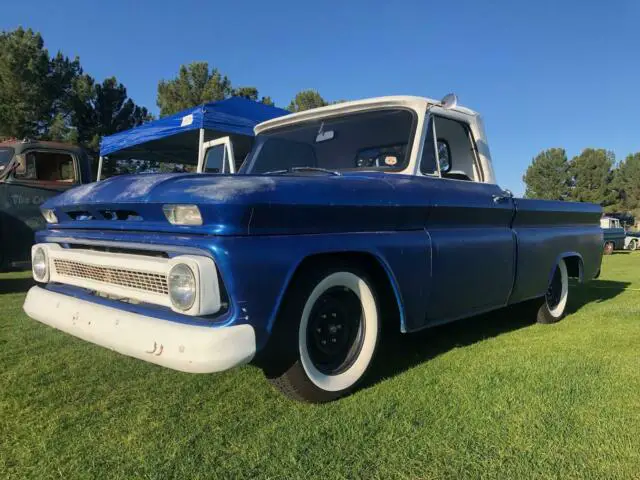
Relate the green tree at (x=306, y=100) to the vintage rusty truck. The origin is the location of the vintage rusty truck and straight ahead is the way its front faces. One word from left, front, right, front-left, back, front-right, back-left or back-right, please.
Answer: back

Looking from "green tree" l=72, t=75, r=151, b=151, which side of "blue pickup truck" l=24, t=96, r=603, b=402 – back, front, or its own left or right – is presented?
right

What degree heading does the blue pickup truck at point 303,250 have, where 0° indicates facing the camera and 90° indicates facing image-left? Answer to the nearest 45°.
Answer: approximately 45°

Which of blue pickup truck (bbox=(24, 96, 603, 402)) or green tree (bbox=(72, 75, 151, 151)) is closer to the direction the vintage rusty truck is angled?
the blue pickup truck

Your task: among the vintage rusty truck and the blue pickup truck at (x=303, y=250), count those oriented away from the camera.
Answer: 0

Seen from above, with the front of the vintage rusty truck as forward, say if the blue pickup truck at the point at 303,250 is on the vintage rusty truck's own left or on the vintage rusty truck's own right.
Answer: on the vintage rusty truck's own left

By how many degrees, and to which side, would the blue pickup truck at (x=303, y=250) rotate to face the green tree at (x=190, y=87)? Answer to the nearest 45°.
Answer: approximately 135° to its right

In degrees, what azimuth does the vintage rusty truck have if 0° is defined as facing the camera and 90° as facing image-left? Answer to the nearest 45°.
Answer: approximately 45°

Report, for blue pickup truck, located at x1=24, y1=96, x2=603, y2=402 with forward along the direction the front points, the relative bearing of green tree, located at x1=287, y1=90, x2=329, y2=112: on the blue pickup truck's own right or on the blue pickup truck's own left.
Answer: on the blue pickup truck's own right
